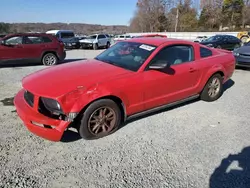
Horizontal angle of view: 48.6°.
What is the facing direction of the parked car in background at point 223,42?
to the viewer's left

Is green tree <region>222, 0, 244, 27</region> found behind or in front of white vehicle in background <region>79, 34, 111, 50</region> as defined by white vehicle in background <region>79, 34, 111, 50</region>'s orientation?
behind

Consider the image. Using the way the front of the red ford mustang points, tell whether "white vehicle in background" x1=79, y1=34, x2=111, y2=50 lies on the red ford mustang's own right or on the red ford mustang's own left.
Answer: on the red ford mustang's own right

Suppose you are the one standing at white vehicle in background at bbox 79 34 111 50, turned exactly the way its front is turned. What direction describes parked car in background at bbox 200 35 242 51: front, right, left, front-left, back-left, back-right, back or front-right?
left

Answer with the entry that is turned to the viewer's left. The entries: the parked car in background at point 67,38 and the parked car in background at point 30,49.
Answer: the parked car in background at point 30,49

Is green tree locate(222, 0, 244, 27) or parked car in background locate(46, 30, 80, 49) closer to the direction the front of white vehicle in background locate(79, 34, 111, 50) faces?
the parked car in background

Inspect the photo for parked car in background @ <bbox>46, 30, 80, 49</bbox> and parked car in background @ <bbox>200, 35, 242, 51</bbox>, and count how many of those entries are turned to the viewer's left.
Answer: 1

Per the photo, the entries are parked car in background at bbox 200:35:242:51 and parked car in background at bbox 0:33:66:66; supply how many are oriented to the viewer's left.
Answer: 2

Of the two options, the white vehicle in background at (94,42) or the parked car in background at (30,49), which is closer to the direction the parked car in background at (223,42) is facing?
the white vehicle in background

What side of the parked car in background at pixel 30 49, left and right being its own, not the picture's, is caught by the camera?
left
